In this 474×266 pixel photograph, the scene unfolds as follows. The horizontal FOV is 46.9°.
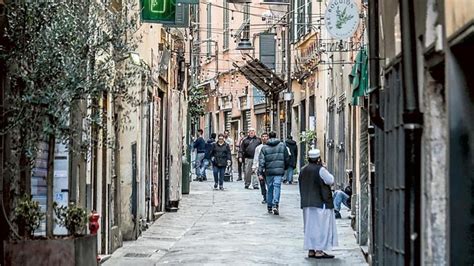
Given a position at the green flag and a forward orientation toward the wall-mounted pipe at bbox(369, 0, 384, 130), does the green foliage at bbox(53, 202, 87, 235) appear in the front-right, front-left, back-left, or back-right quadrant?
front-right

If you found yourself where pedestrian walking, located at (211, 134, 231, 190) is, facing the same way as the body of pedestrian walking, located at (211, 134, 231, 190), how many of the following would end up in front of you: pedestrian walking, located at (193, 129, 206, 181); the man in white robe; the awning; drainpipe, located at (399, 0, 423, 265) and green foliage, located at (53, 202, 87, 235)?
3

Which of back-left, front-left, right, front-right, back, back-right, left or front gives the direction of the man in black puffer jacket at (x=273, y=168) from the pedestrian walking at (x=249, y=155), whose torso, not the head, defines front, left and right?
front

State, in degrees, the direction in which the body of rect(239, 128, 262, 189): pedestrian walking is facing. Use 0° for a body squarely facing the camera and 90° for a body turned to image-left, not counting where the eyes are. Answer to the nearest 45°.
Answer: approximately 0°

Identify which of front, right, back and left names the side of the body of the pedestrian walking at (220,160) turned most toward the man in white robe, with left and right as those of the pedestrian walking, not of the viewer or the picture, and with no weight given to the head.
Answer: front

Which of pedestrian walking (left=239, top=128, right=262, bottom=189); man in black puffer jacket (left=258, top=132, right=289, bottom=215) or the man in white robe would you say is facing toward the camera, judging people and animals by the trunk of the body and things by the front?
the pedestrian walking

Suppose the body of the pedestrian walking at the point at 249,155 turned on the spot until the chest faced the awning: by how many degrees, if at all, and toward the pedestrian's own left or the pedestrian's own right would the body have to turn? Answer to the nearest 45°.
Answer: approximately 180°

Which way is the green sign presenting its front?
toward the camera

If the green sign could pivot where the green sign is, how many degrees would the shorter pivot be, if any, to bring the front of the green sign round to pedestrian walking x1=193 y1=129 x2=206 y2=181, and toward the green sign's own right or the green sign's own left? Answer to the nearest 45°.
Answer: approximately 180°

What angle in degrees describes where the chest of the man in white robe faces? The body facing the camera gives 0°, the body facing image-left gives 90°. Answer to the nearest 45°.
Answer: approximately 225°

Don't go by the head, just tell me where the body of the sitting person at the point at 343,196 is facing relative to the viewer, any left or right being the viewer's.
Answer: facing to the left of the viewer

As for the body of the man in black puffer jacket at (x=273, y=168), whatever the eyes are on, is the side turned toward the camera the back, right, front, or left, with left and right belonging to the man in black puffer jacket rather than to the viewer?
back

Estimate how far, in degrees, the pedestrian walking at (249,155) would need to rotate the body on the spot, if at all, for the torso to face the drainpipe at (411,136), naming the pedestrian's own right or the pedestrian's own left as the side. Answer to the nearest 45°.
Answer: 0° — they already face it

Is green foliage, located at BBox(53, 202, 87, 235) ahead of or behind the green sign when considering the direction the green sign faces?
ahead
